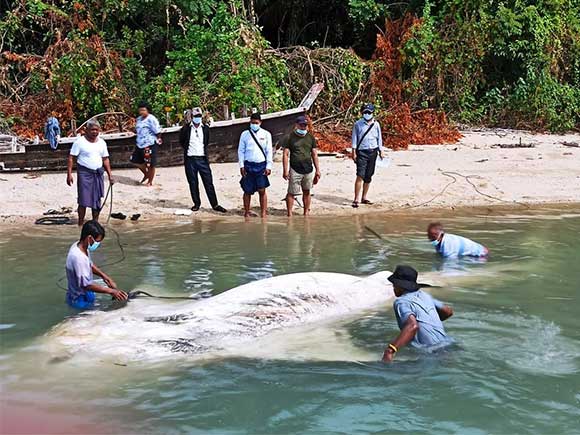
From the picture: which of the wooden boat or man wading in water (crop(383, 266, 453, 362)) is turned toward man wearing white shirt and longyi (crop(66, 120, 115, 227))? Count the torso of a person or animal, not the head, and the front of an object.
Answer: the man wading in water

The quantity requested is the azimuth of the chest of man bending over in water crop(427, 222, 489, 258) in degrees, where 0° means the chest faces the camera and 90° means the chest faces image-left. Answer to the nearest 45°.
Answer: approximately 45°

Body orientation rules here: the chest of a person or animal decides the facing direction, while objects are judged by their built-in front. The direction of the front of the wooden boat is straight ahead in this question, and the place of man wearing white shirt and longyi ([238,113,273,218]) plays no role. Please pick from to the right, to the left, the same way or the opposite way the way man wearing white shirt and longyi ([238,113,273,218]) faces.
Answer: to the right

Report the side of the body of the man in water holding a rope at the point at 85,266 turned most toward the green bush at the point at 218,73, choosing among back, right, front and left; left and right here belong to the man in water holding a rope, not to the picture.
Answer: left

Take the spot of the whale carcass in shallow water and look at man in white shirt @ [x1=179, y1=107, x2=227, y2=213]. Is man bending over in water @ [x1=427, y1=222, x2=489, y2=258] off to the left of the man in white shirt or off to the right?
right

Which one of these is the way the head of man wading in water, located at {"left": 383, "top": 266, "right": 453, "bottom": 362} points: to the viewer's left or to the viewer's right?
to the viewer's left

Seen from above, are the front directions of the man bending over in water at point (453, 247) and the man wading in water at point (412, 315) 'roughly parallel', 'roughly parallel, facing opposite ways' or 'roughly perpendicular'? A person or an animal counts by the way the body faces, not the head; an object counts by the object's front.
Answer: roughly perpendicular

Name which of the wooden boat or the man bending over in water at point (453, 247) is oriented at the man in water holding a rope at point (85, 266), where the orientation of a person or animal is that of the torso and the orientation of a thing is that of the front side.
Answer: the man bending over in water

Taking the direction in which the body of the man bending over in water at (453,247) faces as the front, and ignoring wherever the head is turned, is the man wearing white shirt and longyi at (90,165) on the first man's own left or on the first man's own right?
on the first man's own right

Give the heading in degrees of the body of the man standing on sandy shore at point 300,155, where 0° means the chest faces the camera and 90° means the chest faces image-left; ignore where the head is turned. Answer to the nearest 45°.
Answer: approximately 0°

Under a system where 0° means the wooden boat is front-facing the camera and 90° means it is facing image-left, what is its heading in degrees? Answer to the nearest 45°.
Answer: approximately 270°

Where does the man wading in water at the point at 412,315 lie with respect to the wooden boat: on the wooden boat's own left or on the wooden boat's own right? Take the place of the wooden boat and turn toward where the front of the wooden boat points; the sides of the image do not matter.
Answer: on the wooden boat's own right
